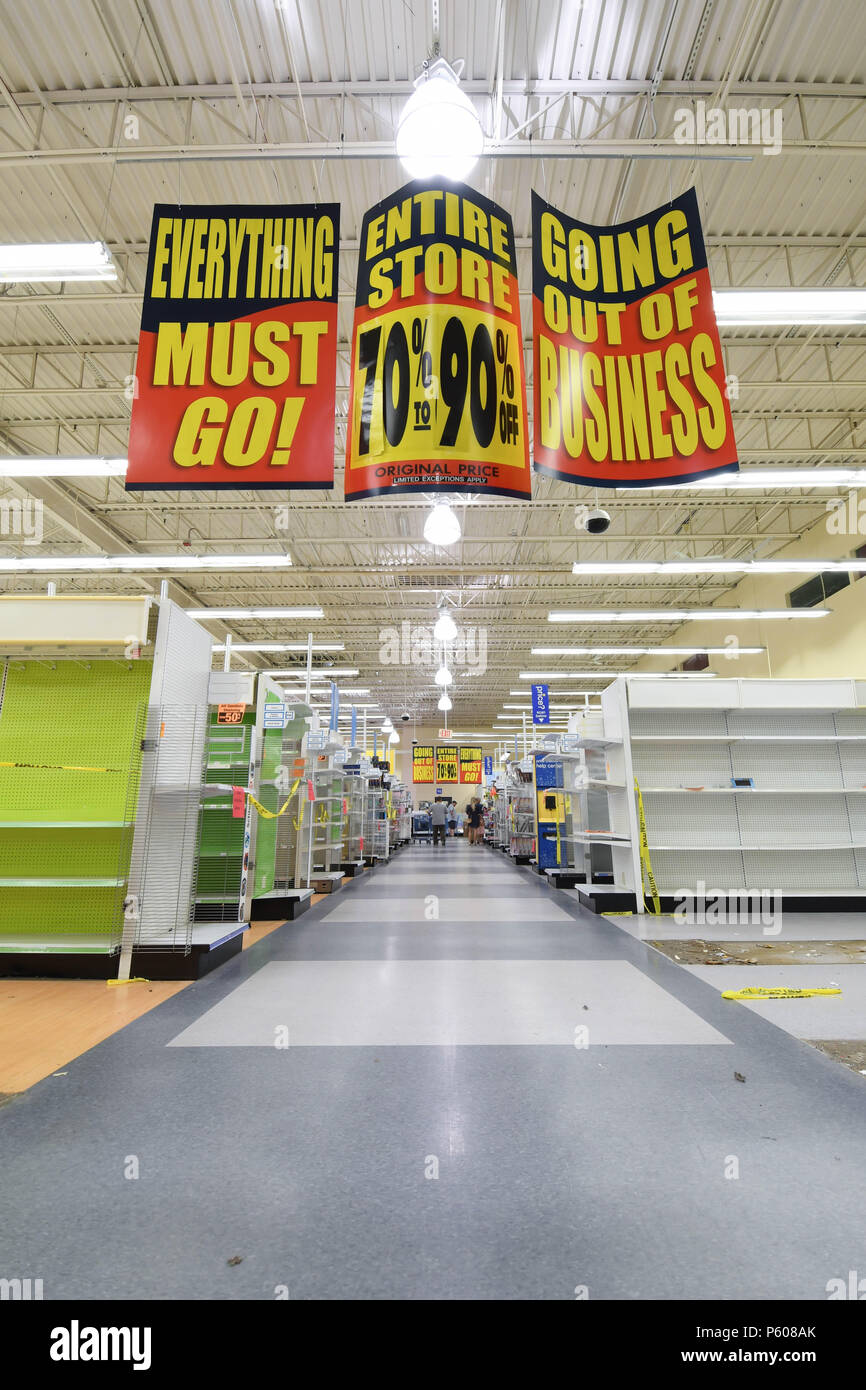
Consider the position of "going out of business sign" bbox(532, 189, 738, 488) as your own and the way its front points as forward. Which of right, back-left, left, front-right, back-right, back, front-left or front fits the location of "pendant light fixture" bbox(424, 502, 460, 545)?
back-right

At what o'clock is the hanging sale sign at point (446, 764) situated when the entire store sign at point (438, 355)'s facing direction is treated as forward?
The hanging sale sign is roughly at 6 o'clock from the entire store sign.

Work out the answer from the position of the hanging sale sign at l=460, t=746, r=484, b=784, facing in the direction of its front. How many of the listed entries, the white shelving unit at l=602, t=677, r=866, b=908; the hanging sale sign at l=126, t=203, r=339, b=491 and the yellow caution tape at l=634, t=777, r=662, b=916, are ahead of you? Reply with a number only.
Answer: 3

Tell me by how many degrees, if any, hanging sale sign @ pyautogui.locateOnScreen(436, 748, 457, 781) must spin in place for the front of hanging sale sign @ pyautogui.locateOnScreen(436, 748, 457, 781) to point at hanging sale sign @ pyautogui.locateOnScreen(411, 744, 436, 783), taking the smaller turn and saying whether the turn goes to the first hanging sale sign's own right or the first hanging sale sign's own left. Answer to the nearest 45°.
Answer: approximately 90° to the first hanging sale sign's own right

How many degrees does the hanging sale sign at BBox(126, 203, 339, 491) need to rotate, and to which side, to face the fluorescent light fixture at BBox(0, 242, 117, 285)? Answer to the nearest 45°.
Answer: approximately 135° to its right

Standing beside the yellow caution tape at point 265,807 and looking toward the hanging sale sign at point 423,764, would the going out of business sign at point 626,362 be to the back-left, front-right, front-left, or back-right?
back-right

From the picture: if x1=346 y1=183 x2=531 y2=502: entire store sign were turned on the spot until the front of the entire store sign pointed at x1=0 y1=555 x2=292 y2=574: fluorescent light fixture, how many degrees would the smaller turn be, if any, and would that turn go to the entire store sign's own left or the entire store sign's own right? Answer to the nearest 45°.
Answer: approximately 135° to the entire store sign's own right

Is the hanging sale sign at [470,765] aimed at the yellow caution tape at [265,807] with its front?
yes

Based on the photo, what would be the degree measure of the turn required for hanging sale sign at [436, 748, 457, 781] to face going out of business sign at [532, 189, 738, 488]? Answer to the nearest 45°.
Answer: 0° — it already faces it

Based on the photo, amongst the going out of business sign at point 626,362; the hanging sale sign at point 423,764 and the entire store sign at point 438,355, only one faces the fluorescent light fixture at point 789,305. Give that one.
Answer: the hanging sale sign

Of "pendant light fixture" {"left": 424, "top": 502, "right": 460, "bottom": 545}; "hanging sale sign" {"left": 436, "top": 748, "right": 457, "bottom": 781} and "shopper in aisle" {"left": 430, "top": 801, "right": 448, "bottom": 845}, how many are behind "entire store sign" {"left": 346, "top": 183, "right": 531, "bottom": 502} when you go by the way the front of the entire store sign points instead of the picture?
3

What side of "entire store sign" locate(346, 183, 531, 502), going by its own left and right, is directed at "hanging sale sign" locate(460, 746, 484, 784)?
back
